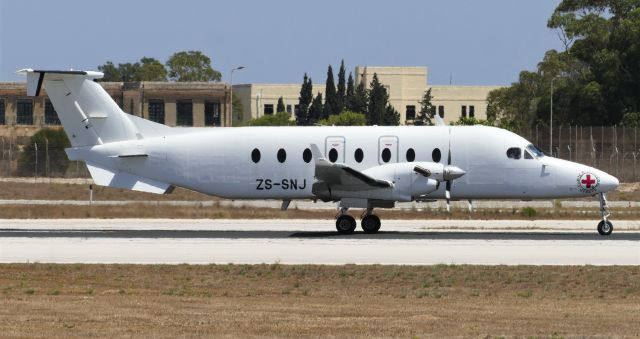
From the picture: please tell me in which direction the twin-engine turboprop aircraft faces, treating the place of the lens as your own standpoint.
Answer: facing to the right of the viewer
